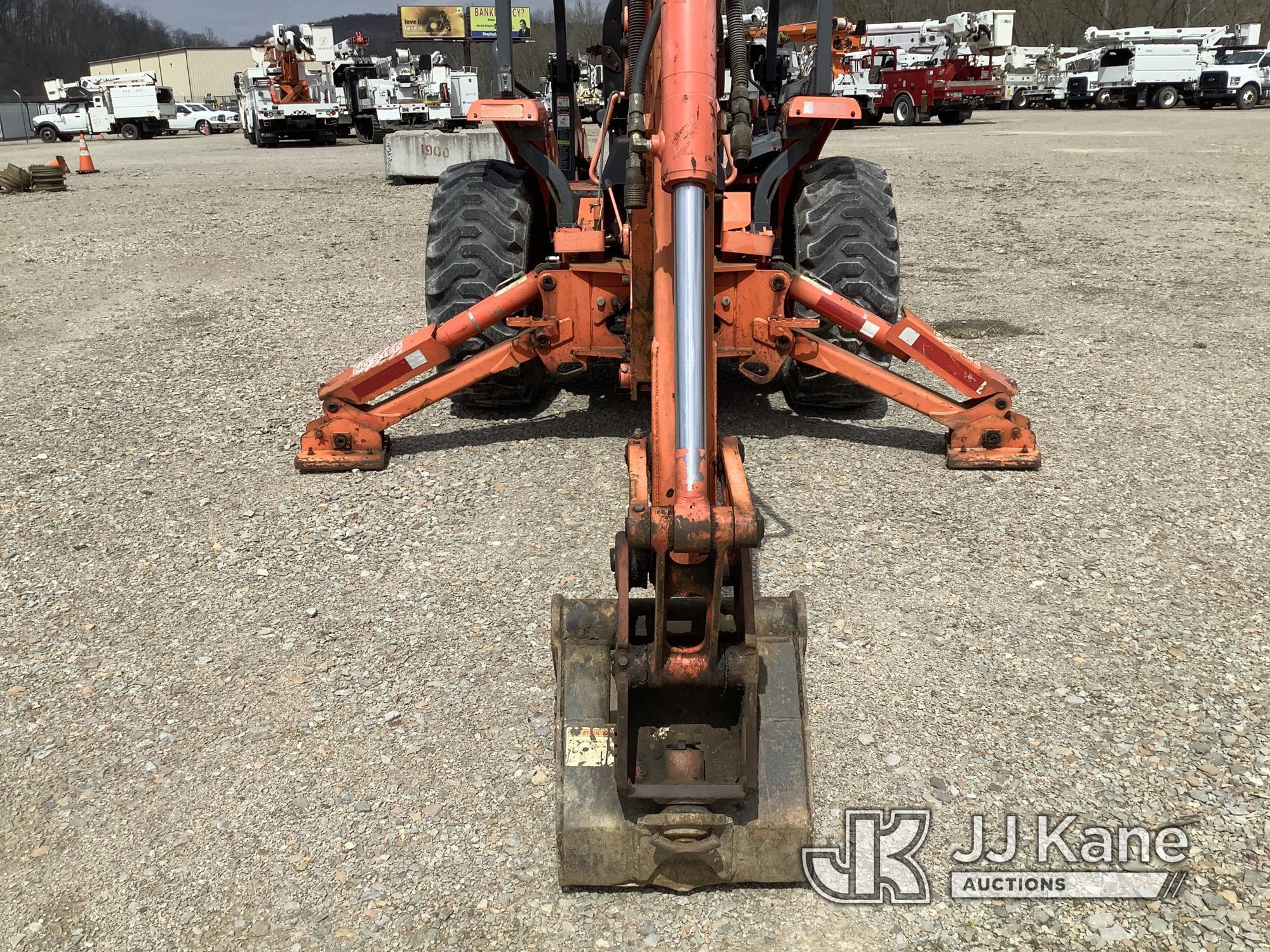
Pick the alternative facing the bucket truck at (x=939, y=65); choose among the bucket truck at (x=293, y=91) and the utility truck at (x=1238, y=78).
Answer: the utility truck

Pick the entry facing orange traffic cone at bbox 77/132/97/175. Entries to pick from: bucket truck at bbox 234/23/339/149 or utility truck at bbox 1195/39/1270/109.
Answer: the utility truck

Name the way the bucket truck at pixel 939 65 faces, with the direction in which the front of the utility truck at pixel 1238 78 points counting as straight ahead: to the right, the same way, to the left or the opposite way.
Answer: to the right

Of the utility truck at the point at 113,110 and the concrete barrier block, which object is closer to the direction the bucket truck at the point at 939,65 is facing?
the utility truck

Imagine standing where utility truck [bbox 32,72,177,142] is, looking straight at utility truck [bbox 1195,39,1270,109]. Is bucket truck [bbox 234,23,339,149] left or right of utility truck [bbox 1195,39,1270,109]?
right

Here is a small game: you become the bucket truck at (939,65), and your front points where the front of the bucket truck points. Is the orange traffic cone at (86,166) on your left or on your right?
on your left

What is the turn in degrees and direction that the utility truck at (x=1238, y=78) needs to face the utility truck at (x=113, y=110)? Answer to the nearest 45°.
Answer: approximately 45° to its right
